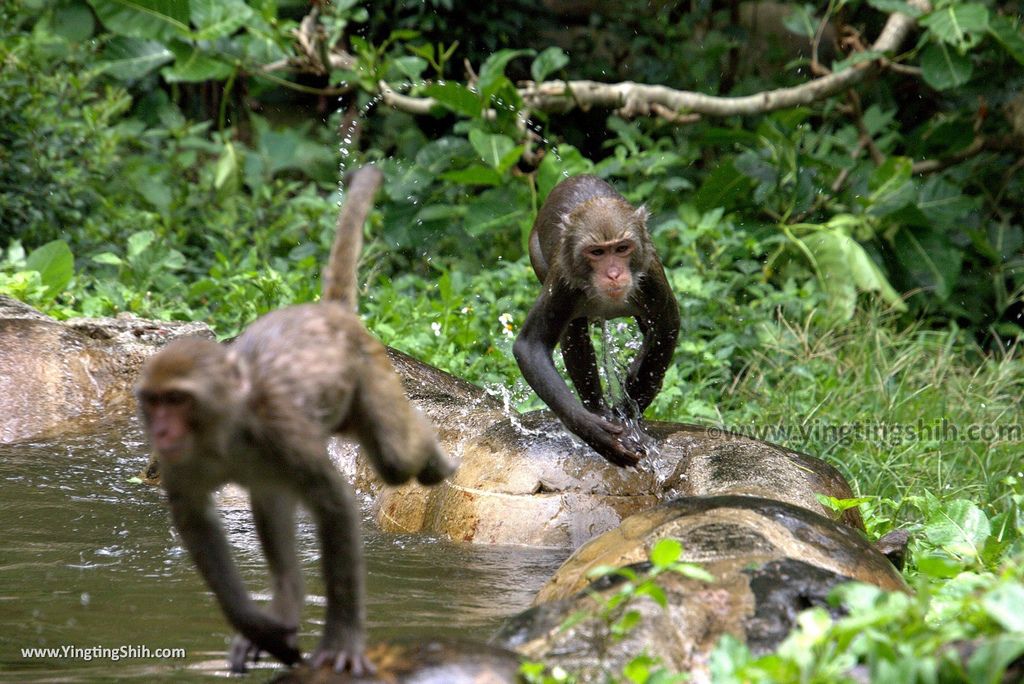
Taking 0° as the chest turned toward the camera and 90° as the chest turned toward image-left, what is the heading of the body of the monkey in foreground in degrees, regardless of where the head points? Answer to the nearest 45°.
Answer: approximately 45°

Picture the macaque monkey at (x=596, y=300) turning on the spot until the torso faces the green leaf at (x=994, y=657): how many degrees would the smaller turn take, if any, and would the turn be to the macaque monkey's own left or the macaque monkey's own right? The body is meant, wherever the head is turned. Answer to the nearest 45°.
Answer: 0° — it already faces it

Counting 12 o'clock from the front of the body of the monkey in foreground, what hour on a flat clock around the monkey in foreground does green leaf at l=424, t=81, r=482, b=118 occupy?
The green leaf is roughly at 5 o'clock from the monkey in foreground.

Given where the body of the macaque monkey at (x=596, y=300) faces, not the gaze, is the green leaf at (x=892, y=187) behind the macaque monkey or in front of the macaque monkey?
behind

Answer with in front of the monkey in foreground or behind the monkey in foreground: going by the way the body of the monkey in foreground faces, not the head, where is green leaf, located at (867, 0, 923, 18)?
behind

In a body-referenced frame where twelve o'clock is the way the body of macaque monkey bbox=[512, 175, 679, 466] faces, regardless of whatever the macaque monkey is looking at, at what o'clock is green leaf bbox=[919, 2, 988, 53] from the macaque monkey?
The green leaf is roughly at 7 o'clock from the macaque monkey.

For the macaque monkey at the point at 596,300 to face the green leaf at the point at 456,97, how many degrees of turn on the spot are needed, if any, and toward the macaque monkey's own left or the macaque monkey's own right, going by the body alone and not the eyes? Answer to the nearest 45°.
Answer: approximately 180°

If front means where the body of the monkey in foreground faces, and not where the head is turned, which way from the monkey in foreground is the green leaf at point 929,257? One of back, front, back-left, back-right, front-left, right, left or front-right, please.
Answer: back

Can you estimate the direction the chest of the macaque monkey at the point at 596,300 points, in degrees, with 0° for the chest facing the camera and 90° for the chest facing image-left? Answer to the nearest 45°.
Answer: approximately 0°

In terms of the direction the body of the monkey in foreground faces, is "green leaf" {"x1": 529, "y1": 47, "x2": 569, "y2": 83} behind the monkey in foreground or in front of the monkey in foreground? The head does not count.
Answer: behind

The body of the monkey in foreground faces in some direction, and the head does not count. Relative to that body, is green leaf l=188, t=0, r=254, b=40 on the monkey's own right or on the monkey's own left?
on the monkey's own right

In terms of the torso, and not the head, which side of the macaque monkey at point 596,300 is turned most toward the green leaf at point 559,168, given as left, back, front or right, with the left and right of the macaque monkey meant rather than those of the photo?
back

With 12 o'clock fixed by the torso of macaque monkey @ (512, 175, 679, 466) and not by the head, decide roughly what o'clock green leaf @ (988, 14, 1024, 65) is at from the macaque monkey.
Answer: The green leaf is roughly at 7 o'clock from the macaque monkey.

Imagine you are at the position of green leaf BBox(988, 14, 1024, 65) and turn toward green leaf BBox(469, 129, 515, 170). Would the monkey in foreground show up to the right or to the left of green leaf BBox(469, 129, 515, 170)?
left
